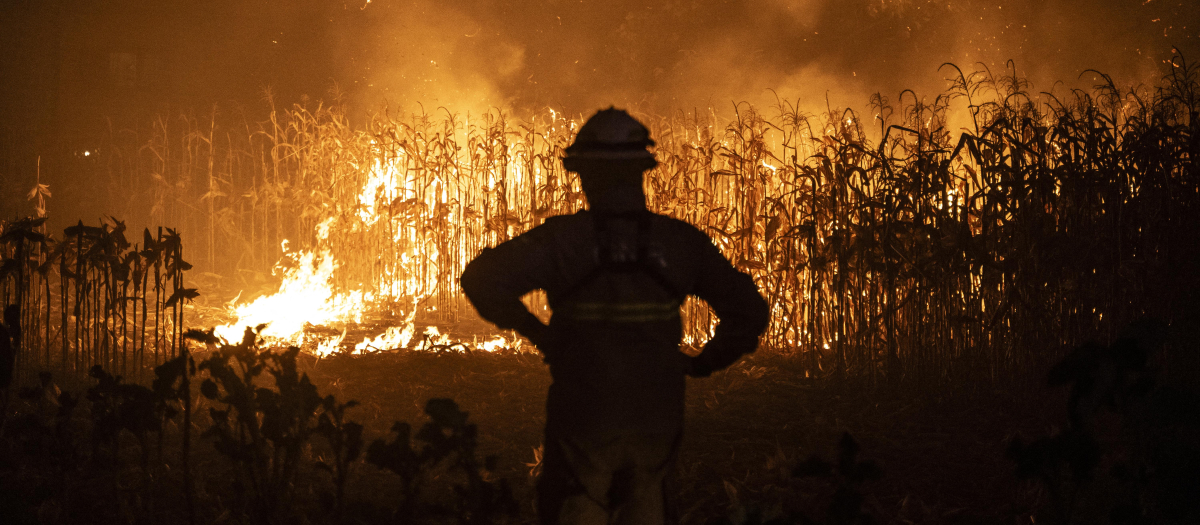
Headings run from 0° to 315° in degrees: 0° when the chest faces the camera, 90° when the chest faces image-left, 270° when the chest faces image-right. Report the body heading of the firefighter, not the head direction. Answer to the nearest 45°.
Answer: approximately 180°

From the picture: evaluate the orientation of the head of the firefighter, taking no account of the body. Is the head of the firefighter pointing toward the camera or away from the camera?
away from the camera
